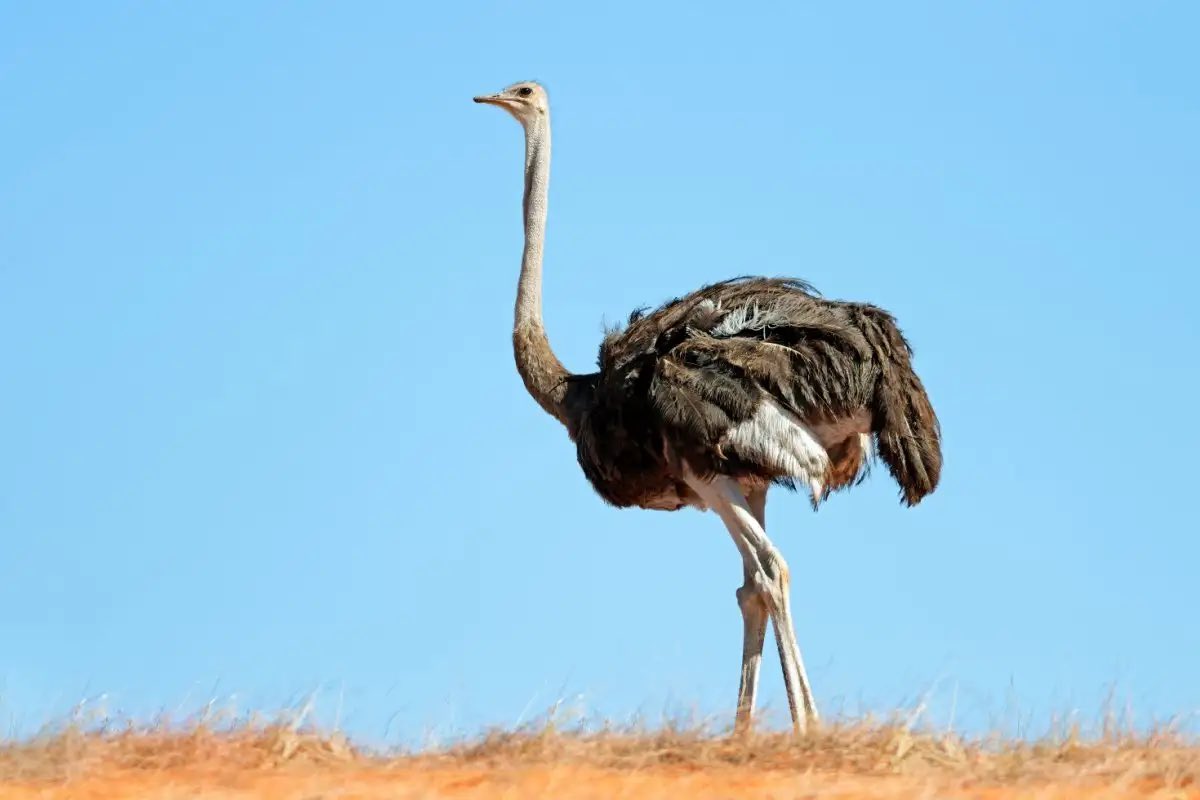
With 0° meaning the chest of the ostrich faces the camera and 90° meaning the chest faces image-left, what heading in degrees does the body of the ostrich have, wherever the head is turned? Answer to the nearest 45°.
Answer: approximately 90°
